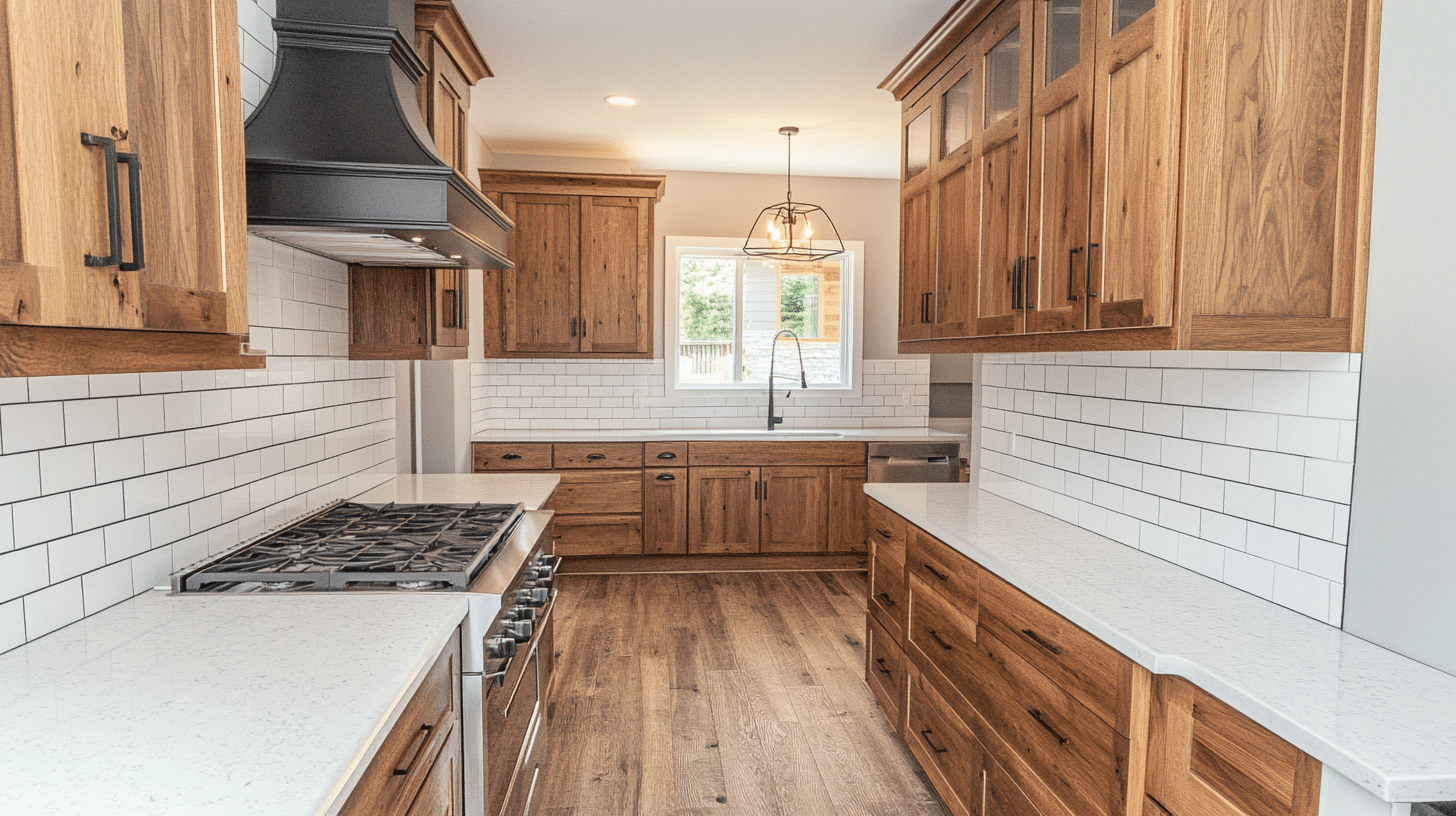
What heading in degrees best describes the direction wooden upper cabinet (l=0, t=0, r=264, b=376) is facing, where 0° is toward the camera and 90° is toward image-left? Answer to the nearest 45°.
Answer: approximately 315°

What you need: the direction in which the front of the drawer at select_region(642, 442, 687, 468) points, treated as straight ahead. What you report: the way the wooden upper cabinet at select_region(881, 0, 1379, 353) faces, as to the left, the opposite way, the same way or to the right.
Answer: to the right

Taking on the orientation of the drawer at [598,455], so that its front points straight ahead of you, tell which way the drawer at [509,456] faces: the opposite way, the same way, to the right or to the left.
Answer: the same way

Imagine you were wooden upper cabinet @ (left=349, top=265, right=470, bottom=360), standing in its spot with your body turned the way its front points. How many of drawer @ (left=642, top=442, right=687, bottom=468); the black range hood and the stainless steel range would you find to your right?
2

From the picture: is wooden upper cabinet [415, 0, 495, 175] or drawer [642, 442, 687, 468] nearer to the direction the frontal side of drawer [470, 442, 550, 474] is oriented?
the wooden upper cabinet

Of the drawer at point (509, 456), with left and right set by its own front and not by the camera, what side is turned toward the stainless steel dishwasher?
left

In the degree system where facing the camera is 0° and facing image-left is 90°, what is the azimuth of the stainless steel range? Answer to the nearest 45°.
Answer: approximately 270°

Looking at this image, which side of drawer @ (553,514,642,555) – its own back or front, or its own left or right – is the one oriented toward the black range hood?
front

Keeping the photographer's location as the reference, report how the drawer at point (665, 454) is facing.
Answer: facing the viewer

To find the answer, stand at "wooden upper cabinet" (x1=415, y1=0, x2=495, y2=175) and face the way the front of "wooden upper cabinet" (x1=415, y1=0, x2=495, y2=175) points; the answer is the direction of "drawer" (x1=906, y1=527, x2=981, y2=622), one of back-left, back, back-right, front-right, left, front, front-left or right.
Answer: front-right

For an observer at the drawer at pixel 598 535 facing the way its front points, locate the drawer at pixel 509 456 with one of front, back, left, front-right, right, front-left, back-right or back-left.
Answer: right

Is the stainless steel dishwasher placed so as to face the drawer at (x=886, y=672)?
yes

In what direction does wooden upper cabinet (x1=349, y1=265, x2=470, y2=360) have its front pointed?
to the viewer's right

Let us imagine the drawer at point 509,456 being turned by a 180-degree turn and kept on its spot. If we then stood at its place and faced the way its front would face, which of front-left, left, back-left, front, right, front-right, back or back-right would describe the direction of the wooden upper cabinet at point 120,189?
back

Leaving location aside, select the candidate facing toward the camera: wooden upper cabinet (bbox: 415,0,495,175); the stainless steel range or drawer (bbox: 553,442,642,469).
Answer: the drawer

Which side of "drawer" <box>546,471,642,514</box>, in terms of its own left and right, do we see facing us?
front
